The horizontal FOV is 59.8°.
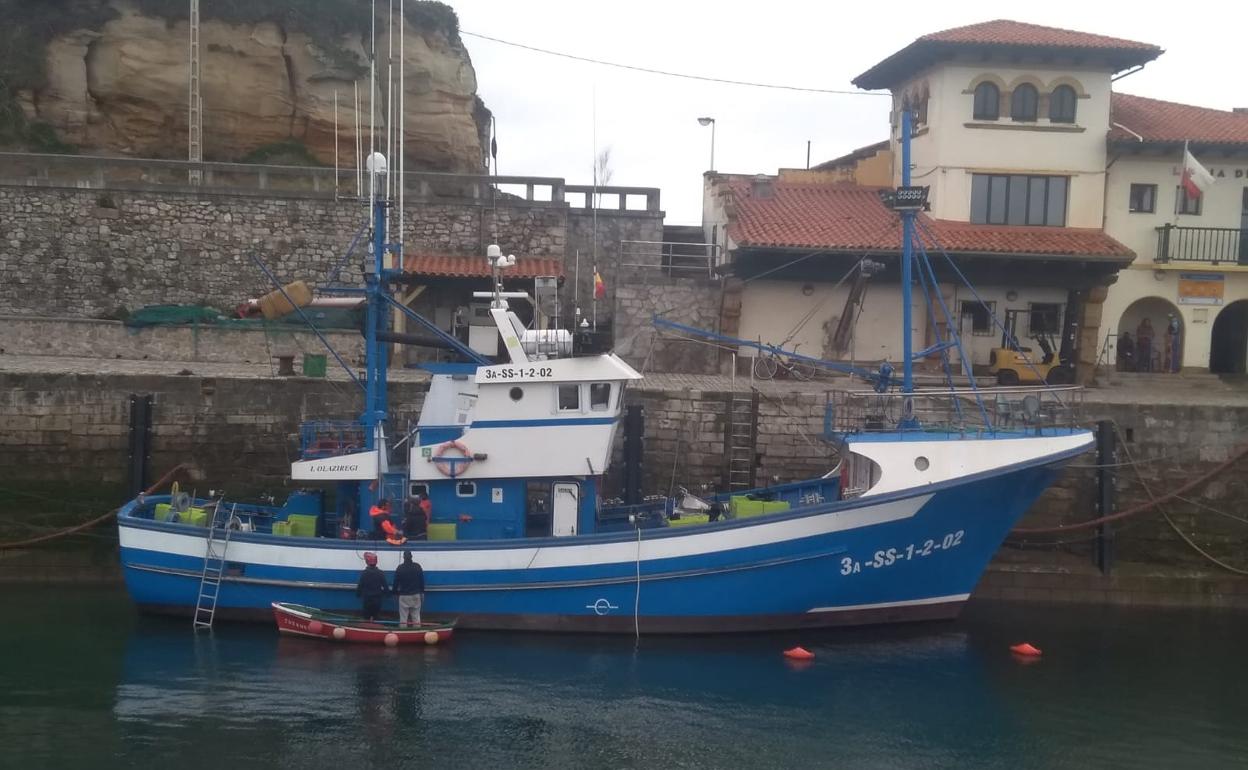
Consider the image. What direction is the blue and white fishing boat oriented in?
to the viewer's right

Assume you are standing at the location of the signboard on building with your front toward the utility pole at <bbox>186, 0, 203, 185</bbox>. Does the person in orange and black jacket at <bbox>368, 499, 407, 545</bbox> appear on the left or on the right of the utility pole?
left

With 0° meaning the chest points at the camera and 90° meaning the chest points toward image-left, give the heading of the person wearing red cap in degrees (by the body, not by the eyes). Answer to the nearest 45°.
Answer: approximately 180°

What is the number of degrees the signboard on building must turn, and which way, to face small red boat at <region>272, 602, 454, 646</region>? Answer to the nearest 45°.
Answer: approximately 45° to its right

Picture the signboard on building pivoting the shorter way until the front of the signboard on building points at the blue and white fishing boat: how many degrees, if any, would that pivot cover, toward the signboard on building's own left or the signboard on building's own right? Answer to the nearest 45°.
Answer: approximately 45° to the signboard on building's own right

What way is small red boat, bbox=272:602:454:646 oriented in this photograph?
to the viewer's left
